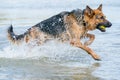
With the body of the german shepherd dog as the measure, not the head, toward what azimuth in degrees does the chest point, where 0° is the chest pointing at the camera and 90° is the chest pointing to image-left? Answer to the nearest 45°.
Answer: approximately 270°
